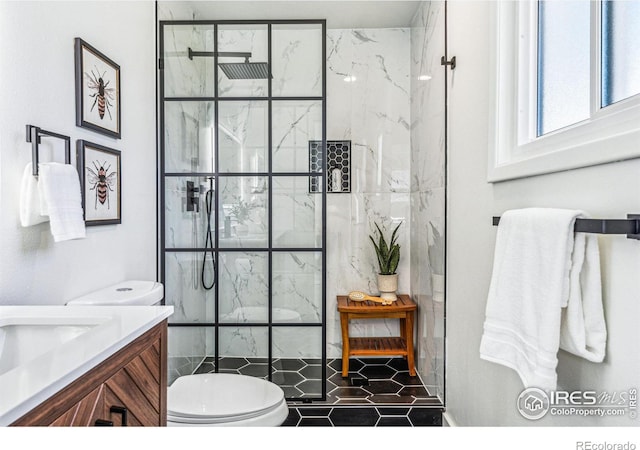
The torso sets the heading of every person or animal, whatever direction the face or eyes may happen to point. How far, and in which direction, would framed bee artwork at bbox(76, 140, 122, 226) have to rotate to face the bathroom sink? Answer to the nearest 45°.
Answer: approximately 45° to its right

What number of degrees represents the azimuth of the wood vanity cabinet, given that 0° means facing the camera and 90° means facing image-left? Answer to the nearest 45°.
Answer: approximately 315°

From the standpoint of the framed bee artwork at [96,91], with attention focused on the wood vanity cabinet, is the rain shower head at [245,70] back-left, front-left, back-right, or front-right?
back-left

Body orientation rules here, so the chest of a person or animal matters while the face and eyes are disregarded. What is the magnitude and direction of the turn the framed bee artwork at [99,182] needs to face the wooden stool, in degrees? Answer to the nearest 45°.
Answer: approximately 45° to its left
